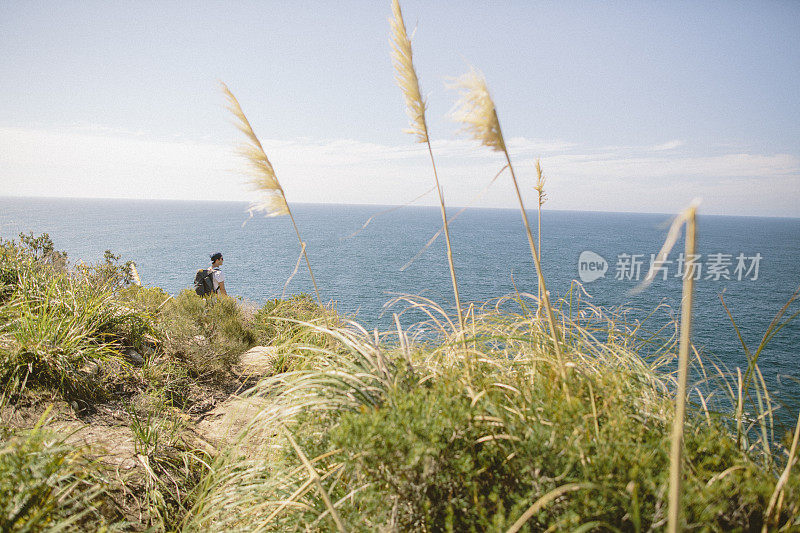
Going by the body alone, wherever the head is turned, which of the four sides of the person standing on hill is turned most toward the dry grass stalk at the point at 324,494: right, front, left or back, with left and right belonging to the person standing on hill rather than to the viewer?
right

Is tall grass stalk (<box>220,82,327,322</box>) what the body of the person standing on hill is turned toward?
no

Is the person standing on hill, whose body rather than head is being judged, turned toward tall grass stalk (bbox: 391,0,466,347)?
no

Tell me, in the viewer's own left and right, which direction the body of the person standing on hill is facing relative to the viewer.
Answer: facing to the right of the viewer

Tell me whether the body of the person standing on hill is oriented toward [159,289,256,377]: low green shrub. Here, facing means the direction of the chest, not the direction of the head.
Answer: no

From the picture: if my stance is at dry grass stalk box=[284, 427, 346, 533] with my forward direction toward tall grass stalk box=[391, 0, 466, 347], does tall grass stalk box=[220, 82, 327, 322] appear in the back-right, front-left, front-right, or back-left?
front-left

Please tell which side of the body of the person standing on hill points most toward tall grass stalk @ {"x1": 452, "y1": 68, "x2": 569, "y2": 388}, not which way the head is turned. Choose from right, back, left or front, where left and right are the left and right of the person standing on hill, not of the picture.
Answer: right

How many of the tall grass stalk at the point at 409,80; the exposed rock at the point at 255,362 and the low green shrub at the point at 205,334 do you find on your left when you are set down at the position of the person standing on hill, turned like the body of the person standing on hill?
0

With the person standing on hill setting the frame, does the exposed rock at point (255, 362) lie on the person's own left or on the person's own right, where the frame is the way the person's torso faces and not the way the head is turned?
on the person's own right

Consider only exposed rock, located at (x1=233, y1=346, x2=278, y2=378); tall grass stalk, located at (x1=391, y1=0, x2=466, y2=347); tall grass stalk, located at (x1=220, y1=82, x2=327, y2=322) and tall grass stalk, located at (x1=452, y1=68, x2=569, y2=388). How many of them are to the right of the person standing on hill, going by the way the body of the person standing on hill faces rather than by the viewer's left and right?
4
